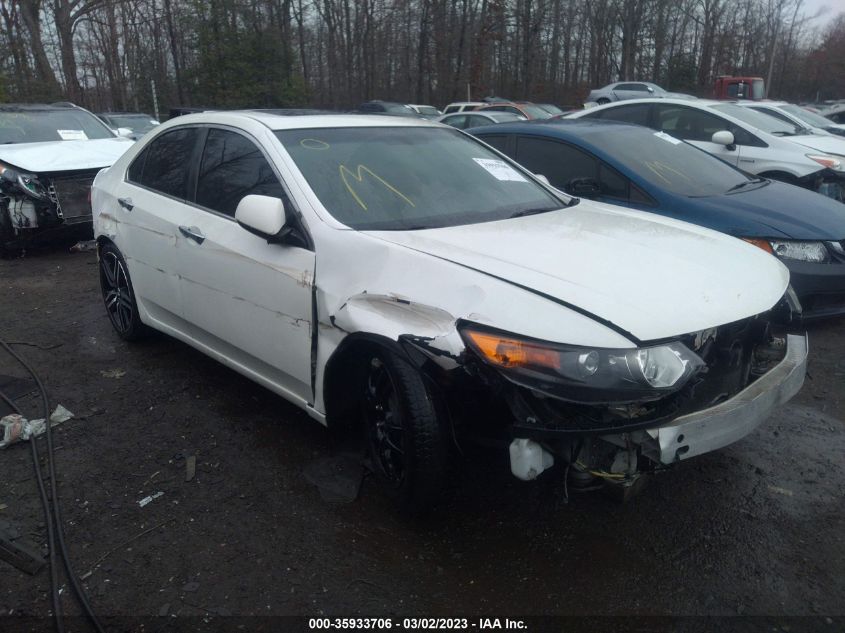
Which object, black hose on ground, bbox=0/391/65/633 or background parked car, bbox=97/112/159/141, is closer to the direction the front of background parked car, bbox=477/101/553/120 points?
the black hose on ground

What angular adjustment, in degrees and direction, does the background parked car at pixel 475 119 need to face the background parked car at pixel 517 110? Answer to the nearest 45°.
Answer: approximately 135° to its left

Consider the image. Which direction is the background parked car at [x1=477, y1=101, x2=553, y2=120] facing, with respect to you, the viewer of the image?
facing the viewer and to the right of the viewer

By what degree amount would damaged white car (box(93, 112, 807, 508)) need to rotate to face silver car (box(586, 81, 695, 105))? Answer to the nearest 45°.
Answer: approximately 135° to its left

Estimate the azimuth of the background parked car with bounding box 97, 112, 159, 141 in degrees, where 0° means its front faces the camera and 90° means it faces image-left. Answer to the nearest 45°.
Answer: approximately 315°

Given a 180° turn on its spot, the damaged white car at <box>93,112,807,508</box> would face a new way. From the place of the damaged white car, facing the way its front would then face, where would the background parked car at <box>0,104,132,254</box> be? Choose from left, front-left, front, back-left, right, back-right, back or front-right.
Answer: front

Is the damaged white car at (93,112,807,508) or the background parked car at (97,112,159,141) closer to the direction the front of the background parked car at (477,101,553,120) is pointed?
the damaged white car

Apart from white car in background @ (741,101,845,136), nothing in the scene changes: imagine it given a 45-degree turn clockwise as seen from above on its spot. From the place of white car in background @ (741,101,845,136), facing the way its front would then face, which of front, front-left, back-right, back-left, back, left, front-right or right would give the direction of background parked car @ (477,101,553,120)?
back-right

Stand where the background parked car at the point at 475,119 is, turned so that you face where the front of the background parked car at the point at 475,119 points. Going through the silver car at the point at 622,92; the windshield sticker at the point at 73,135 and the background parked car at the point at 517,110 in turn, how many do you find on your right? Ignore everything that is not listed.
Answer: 1

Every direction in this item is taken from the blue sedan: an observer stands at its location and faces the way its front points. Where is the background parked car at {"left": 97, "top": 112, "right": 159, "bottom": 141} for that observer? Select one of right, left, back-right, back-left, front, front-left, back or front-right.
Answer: back
